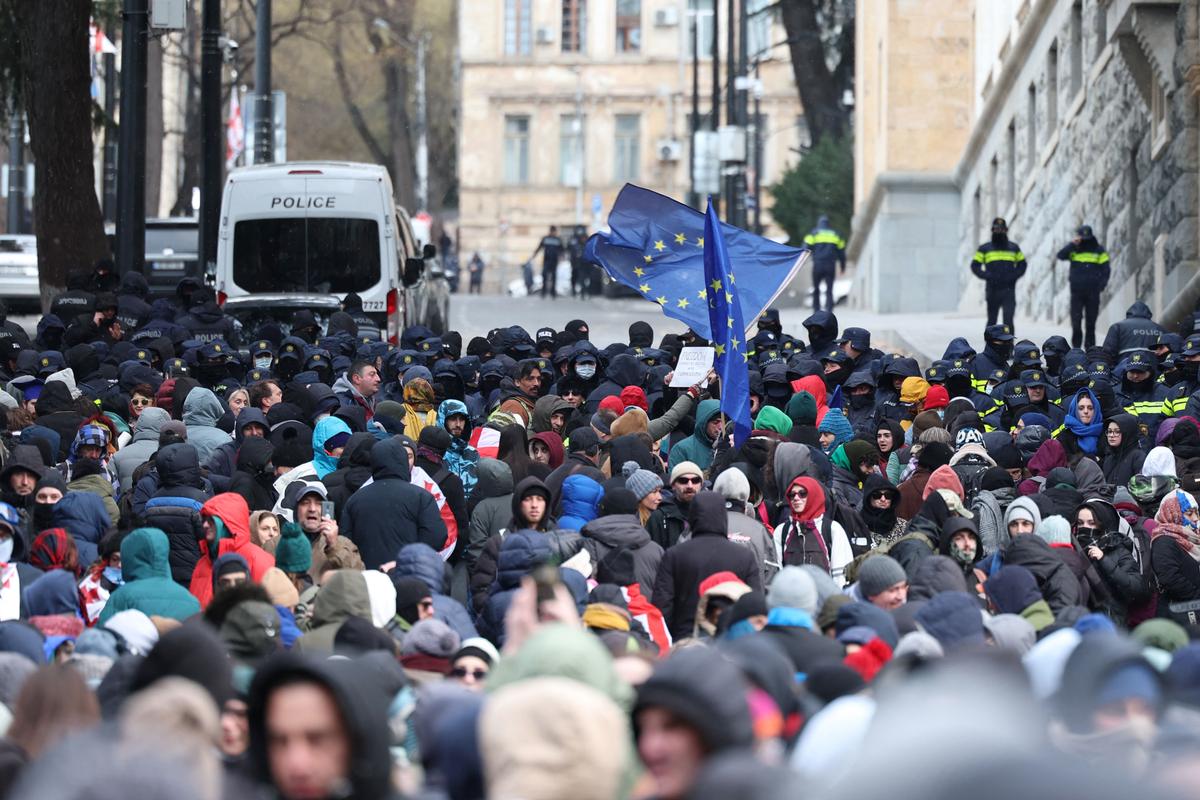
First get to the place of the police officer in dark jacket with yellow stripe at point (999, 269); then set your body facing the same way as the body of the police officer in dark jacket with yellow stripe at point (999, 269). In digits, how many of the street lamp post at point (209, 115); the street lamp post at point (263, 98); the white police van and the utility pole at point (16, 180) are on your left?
0

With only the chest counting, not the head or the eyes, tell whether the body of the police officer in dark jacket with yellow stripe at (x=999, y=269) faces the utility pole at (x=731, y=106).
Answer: no

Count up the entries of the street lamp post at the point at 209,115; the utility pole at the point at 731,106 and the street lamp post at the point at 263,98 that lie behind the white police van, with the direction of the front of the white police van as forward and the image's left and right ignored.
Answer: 0

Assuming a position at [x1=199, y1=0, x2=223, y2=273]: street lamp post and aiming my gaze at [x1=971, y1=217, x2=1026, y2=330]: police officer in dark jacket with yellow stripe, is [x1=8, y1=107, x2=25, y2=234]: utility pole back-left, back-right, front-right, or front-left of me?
back-left

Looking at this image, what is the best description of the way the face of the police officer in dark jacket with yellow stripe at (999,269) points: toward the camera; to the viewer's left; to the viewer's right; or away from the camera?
toward the camera

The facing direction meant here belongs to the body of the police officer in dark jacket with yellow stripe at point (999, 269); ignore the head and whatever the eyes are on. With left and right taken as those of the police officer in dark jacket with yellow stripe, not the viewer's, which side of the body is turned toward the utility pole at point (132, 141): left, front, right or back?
right

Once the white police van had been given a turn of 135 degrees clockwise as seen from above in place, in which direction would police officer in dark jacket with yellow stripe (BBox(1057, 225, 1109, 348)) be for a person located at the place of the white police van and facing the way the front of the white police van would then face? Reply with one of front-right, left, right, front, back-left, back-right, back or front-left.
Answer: front-left

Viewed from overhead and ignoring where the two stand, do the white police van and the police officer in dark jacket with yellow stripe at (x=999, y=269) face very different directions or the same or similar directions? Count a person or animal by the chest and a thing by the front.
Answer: very different directions

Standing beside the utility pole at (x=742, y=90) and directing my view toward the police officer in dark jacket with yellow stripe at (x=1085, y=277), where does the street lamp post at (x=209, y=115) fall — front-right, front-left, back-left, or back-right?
front-right

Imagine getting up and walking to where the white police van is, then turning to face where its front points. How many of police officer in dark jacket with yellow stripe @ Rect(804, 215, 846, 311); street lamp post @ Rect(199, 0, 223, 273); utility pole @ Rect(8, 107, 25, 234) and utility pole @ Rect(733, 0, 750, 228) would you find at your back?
0

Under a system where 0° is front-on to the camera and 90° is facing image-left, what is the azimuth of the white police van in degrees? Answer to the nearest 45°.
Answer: approximately 180°

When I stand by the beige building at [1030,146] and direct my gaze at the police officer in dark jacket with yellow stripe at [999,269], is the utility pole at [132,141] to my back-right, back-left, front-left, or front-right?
front-right

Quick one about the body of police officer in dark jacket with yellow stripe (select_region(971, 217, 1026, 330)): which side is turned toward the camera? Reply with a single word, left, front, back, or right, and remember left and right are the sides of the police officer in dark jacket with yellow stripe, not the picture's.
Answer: front

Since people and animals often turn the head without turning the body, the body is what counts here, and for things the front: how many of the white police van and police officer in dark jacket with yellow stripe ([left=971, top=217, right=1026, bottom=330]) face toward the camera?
1
